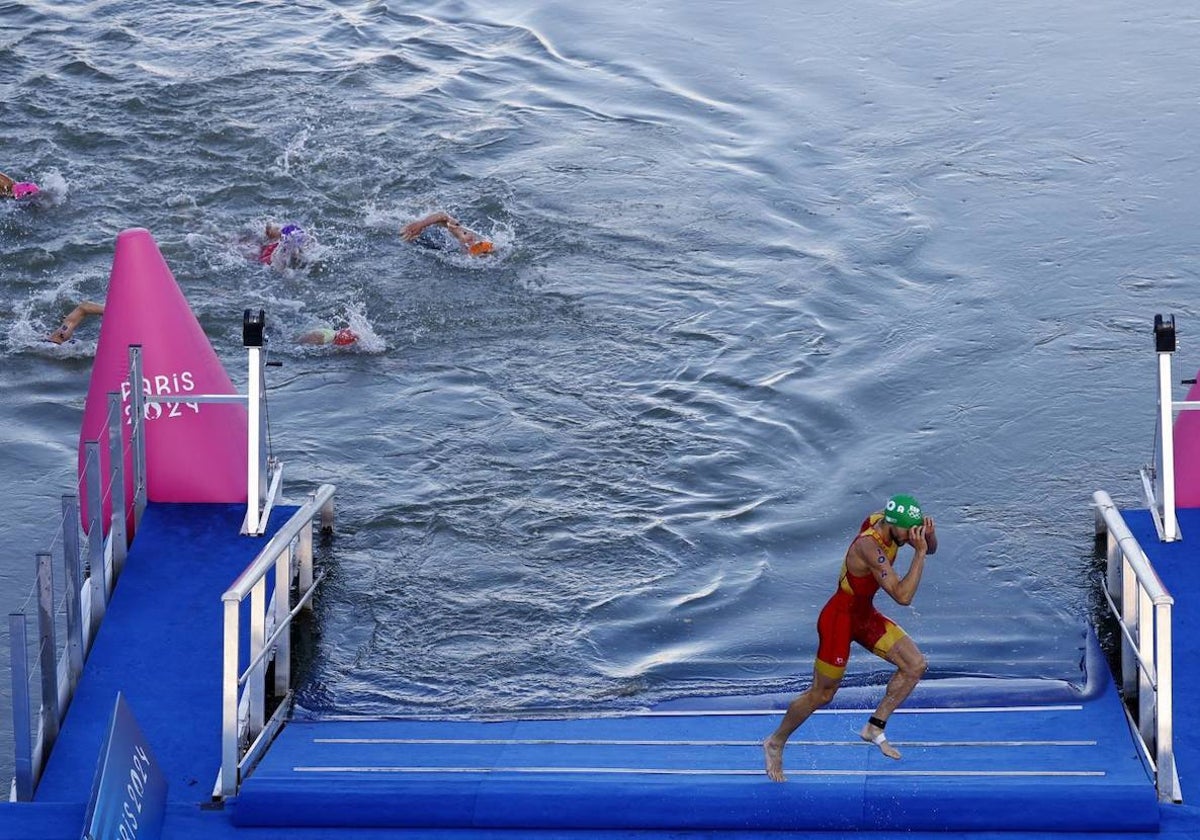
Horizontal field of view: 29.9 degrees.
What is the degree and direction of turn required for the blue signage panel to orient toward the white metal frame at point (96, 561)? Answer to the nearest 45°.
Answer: approximately 135° to its left

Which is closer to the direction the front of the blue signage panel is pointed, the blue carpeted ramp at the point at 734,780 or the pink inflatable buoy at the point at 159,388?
the blue carpeted ramp

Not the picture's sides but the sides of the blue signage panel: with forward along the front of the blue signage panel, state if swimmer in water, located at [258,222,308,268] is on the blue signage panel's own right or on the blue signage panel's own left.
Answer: on the blue signage panel's own left

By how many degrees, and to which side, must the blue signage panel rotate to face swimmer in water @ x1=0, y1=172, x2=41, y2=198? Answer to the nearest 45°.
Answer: approximately 135° to its left

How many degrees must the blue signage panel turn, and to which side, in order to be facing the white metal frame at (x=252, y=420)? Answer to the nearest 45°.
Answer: approximately 135° to its left

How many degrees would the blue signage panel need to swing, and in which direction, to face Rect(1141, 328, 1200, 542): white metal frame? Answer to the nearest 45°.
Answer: approximately 45° to its left

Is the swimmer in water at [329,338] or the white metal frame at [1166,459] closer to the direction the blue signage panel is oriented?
the white metal frame

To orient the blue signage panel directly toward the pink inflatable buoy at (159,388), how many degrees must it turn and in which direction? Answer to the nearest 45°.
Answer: approximately 135° to its left

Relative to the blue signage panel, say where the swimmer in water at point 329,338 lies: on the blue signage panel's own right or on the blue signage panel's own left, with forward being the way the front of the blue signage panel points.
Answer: on the blue signage panel's own left
